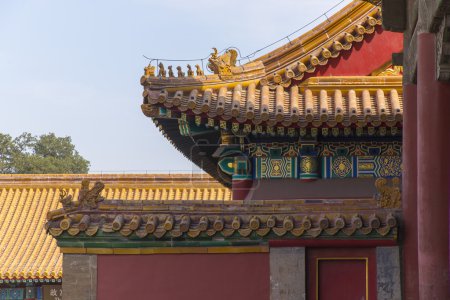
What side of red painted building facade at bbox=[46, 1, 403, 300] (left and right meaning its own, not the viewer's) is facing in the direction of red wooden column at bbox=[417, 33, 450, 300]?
front

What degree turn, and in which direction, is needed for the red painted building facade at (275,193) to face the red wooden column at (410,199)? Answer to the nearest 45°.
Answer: approximately 45° to its left

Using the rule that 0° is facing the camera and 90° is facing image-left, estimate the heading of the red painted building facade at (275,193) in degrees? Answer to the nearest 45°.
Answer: approximately 0°
